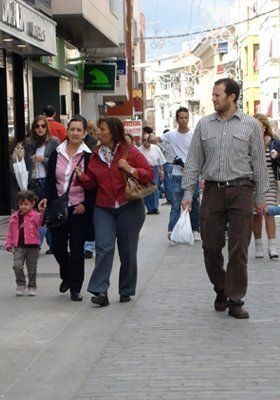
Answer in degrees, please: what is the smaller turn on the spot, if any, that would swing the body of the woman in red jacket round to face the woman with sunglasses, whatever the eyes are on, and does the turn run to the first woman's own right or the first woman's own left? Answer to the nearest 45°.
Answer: approximately 135° to the first woman's own right

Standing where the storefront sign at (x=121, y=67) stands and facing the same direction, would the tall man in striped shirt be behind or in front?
in front

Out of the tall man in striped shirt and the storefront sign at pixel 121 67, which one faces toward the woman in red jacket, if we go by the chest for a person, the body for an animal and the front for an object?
the storefront sign

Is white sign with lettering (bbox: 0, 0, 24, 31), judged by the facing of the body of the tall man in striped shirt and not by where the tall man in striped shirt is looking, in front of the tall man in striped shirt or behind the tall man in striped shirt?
behind

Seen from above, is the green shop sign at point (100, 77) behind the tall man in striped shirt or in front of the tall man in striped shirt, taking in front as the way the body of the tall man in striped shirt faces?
behind

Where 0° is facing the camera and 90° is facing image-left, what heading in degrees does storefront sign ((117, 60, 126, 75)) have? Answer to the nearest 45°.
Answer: approximately 0°

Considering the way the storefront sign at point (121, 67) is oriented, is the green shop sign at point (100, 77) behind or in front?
in front

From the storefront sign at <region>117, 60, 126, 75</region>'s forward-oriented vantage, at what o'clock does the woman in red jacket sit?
The woman in red jacket is roughly at 12 o'clock from the storefront sign.

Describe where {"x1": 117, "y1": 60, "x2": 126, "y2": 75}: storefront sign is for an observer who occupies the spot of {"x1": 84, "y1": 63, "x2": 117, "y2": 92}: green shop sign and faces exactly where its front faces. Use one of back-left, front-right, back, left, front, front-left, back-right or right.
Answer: back

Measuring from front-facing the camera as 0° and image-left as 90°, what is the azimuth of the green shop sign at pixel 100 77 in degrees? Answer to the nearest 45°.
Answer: approximately 0°
